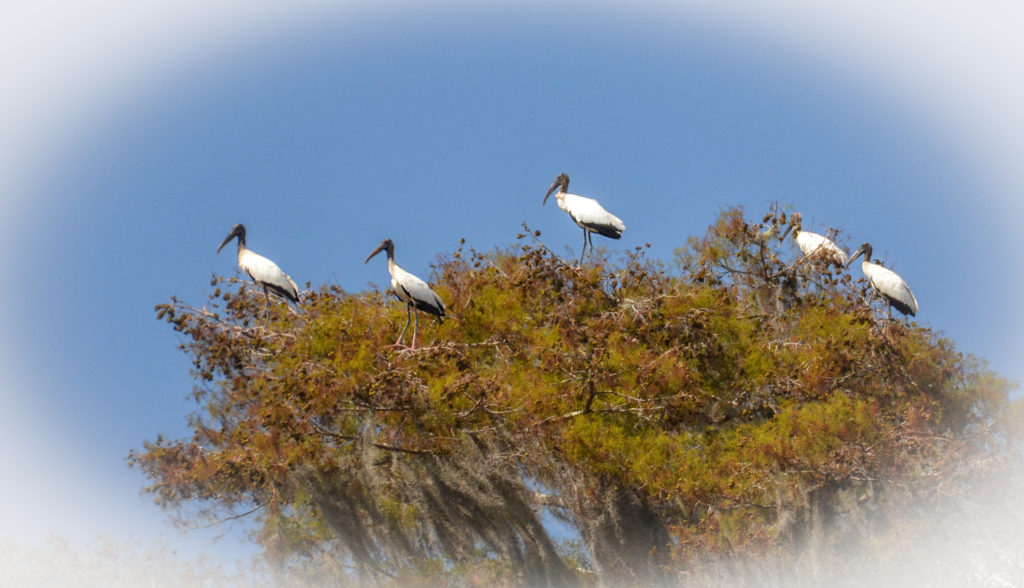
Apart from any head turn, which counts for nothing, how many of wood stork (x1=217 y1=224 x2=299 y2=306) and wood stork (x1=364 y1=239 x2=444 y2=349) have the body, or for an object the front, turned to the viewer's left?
2

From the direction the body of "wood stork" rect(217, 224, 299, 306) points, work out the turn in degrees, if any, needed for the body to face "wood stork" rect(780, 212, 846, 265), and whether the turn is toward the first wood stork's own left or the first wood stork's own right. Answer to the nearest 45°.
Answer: approximately 180°

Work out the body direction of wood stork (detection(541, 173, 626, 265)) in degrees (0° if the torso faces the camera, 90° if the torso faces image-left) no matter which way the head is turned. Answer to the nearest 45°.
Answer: approximately 90°

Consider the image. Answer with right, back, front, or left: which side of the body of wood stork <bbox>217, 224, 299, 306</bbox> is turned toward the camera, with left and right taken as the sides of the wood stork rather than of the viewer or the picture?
left

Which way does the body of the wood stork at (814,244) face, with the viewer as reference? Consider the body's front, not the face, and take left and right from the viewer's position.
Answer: facing to the left of the viewer

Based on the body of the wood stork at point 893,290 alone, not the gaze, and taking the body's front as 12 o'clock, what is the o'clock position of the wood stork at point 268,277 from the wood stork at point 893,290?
the wood stork at point 268,277 is roughly at 11 o'clock from the wood stork at point 893,290.

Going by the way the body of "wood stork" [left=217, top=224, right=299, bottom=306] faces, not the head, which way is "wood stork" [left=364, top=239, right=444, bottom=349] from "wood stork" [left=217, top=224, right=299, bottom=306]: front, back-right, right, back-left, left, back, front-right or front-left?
back-left

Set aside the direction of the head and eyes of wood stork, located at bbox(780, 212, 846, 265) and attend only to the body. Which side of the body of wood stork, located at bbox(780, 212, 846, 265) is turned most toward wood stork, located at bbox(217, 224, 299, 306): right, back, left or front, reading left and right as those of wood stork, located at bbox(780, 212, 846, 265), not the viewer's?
front

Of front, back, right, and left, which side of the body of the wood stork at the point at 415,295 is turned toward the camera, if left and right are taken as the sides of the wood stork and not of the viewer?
left

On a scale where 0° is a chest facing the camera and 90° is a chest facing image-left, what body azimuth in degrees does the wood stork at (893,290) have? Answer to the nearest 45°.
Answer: approximately 90°

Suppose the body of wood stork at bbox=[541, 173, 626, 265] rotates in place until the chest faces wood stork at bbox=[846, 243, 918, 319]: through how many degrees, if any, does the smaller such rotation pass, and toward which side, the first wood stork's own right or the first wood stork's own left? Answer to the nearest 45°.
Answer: approximately 180°
